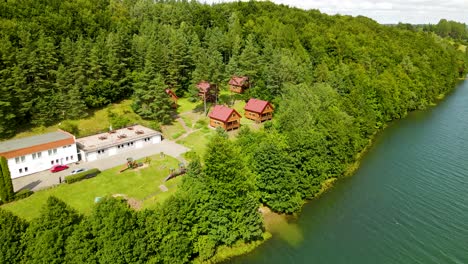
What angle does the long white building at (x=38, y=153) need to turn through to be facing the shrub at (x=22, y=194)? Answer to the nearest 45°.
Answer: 0° — it already faces it

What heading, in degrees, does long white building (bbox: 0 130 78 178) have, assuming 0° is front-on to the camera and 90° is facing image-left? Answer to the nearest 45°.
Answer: approximately 0°

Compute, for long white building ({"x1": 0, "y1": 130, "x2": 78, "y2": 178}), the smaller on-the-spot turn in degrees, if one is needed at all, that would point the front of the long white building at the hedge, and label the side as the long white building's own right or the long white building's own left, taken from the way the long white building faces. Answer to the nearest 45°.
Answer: approximately 45° to the long white building's own left

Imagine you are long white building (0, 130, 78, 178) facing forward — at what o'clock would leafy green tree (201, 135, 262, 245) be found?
The leafy green tree is roughly at 11 o'clock from the long white building.
